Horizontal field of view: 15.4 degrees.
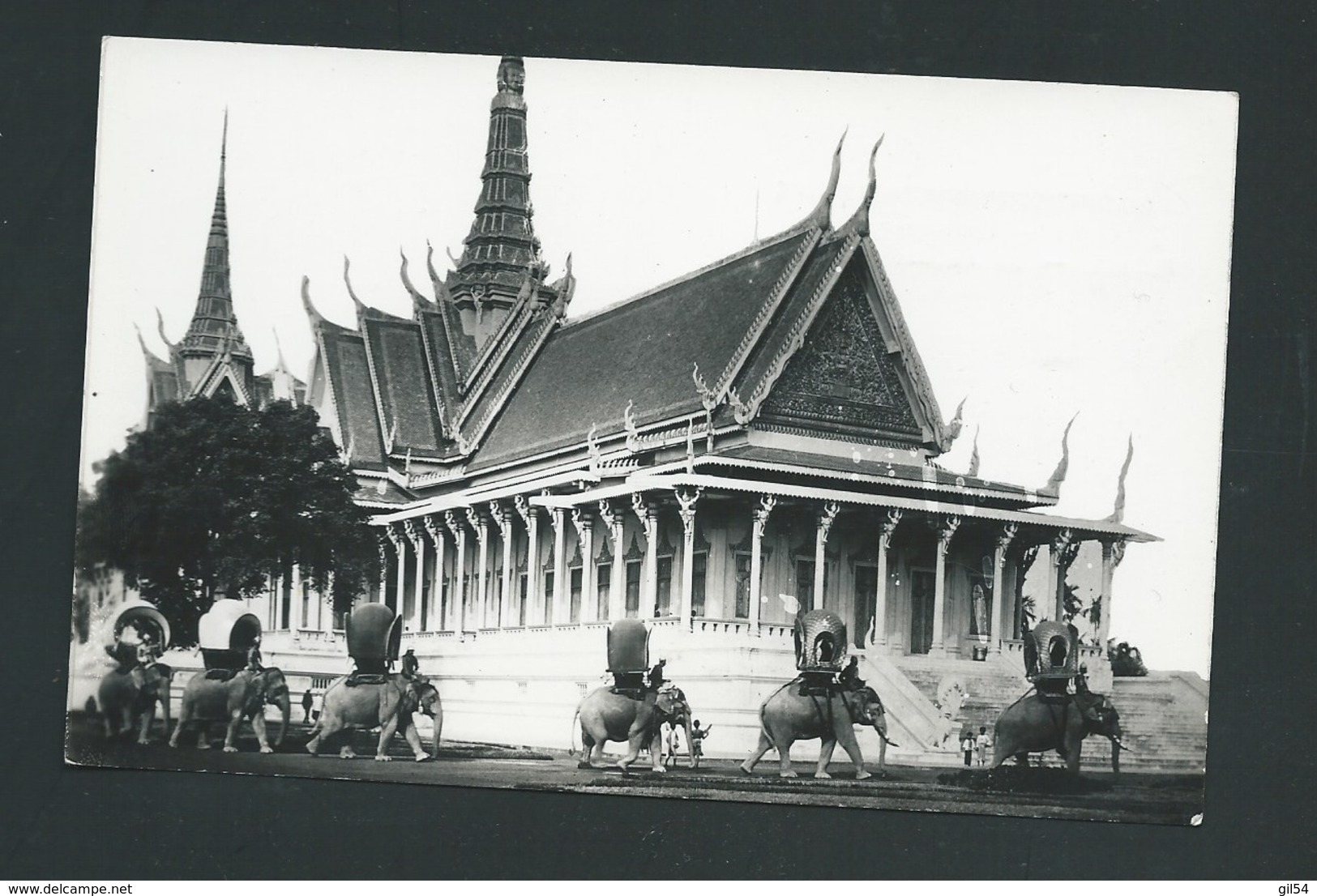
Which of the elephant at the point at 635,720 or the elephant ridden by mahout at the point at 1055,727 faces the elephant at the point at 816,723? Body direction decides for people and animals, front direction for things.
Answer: the elephant at the point at 635,720

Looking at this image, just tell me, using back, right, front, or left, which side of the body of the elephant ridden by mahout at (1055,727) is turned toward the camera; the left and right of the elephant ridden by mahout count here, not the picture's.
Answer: right

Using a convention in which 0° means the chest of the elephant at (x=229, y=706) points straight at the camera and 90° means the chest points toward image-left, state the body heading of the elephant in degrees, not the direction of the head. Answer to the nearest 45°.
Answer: approximately 270°

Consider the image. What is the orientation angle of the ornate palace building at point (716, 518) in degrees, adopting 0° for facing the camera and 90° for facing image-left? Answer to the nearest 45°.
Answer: approximately 315°

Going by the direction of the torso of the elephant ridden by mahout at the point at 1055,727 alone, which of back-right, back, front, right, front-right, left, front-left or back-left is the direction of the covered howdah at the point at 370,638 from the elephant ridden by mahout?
back

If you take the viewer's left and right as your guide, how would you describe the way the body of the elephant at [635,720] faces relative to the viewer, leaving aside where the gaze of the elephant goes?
facing to the right of the viewer

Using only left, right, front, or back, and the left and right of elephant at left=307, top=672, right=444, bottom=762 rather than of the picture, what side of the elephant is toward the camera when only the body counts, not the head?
right

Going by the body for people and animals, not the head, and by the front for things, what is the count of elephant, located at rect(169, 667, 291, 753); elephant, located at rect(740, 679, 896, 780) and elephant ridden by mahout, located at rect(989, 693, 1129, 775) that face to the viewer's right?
3

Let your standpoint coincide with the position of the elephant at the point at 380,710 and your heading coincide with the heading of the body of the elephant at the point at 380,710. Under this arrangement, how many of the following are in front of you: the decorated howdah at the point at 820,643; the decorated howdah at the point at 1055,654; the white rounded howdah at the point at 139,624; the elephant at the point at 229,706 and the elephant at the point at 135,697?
2

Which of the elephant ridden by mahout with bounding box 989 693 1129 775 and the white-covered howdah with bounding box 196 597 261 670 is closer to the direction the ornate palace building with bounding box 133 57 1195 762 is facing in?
the elephant ridden by mahout

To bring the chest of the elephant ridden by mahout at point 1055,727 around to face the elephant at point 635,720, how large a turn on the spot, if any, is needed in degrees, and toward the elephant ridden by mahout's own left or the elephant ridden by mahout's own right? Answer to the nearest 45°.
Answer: approximately 180°
